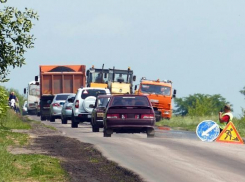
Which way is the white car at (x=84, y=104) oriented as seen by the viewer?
away from the camera

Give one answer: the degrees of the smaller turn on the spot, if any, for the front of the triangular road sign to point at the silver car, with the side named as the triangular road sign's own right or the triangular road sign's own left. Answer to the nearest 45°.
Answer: approximately 135° to the triangular road sign's own right

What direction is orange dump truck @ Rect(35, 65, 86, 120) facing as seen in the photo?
away from the camera

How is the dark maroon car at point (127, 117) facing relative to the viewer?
away from the camera

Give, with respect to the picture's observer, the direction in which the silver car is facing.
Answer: facing away from the viewer

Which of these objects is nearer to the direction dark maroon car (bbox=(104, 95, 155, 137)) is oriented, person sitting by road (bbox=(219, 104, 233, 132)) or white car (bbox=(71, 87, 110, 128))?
the white car

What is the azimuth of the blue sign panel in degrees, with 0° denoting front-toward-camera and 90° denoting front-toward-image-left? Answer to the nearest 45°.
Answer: approximately 0°

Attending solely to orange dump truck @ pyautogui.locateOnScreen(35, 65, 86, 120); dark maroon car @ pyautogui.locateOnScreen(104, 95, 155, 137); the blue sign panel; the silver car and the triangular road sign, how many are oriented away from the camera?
3
